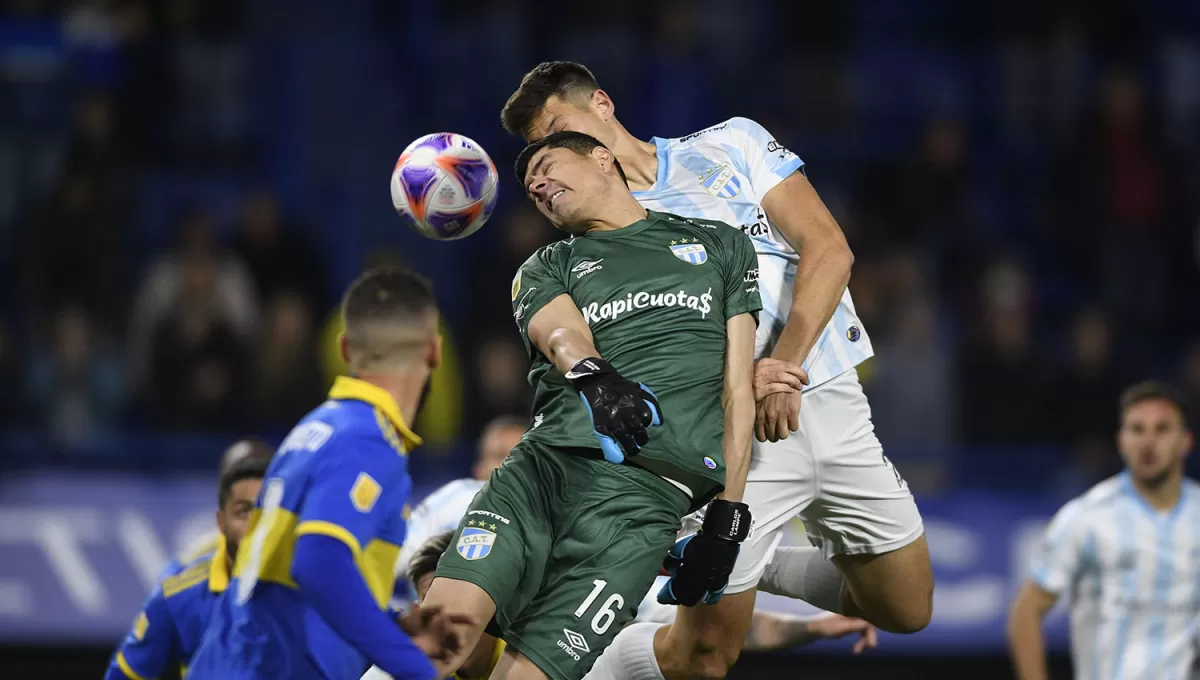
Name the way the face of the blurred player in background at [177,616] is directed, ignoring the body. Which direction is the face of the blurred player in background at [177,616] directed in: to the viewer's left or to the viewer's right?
to the viewer's right

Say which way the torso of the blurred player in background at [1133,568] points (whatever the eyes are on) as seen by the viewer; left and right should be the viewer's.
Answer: facing the viewer

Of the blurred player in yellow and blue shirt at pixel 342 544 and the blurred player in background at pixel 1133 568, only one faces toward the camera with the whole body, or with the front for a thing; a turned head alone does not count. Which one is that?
the blurred player in background

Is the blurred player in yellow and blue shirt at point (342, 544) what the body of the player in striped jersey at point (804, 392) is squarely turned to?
yes

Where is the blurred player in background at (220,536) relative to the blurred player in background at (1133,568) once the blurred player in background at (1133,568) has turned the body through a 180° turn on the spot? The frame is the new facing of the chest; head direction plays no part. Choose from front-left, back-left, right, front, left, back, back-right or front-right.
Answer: back-left

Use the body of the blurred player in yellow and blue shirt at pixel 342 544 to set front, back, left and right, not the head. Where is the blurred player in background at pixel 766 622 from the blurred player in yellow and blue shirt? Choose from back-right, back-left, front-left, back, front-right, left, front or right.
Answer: front

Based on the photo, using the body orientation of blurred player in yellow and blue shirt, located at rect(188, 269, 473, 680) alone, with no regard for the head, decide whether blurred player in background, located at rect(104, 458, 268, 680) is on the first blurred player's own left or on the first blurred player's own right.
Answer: on the first blurred player's own left

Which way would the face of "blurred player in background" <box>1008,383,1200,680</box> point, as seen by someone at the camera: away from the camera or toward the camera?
toward the camera

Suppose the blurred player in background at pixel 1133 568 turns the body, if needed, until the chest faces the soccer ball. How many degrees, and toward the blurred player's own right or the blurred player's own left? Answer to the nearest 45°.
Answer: approximately 45° to the blurred player's own right

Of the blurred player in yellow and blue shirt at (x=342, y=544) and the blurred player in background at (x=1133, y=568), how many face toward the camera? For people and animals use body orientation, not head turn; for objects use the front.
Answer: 1

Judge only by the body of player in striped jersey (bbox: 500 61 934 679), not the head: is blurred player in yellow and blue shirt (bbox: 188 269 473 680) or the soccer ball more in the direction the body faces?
the blurred player in yellow and blue shirt

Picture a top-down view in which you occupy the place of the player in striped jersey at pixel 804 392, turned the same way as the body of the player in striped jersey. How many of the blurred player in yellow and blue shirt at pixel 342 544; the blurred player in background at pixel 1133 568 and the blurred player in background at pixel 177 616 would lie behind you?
1
